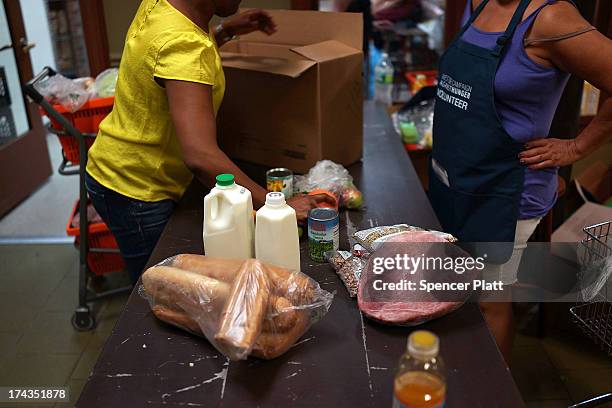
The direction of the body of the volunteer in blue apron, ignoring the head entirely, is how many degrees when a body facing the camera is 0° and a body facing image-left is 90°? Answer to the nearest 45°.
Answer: approximately 45°

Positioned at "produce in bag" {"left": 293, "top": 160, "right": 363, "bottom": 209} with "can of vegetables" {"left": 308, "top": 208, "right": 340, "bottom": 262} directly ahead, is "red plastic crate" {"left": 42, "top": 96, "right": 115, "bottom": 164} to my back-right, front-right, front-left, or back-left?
back-right

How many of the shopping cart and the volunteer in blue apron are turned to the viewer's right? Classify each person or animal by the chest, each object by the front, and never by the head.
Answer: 1

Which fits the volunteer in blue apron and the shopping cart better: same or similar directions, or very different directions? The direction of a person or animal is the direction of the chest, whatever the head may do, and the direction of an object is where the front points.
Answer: very different directions

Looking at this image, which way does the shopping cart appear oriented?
to the viewer's right

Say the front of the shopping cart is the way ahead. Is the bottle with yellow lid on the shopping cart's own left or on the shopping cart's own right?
on the shopping cart's own right

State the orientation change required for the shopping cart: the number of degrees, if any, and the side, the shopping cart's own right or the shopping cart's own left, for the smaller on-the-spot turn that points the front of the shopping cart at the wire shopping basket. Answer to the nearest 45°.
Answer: approximately 45° to the shopping cart's own right

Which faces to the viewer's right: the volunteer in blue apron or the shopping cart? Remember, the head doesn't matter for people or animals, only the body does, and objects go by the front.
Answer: the shopping cart

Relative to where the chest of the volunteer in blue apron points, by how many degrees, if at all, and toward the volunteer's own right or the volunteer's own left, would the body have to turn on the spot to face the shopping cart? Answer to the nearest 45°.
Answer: approximately 45° to the volunteer's own right

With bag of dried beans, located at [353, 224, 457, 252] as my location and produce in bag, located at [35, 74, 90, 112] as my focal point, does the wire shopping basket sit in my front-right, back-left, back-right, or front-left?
back-right
